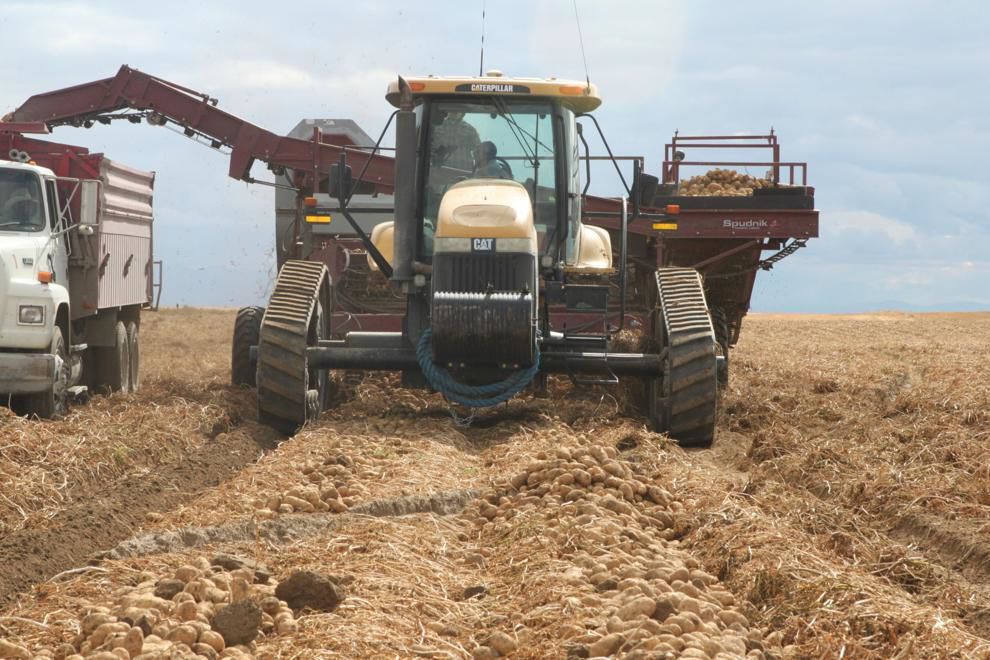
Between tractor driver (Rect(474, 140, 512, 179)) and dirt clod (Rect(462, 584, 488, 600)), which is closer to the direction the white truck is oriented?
the dirt clod

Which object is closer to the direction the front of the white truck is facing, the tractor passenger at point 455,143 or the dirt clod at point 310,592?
the dirt clod

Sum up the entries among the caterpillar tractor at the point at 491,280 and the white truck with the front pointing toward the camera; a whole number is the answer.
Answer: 2

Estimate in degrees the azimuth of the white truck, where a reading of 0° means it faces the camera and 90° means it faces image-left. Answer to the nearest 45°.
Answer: approximately 0°

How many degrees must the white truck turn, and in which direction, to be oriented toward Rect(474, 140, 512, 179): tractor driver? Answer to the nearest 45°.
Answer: approximately 45° to its left

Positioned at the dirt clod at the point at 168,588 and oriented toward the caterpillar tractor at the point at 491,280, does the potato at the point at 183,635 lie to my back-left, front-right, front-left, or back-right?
back-right

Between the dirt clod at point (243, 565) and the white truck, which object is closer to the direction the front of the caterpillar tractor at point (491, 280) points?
the dirt clod

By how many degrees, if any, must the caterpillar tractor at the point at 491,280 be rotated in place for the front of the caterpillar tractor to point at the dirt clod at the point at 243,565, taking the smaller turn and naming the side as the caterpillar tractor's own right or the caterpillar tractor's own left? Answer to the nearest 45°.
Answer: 0° — it already faces it

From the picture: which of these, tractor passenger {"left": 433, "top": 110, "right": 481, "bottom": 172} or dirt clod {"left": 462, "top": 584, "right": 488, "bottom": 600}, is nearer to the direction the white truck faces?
the dirt clod

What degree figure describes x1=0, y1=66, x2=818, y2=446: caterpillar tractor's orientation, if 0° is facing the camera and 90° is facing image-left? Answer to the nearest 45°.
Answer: approximately 0°
